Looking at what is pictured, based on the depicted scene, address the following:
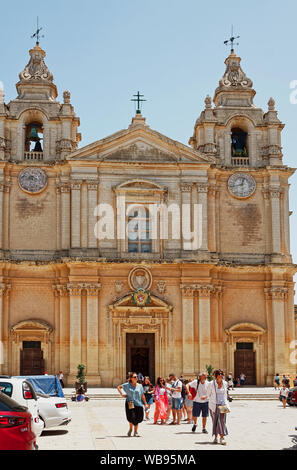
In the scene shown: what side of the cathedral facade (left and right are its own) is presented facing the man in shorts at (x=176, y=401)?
front

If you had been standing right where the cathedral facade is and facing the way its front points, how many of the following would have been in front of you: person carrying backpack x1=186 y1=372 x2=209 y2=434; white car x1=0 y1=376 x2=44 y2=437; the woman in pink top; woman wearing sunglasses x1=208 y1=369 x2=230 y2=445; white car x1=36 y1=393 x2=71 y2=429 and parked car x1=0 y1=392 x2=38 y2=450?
6

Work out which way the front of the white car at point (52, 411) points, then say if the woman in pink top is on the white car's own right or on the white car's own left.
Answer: on the white car's own right

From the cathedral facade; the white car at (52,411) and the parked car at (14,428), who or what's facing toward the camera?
the cathedral facade

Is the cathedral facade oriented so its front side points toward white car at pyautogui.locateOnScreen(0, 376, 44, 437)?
yes

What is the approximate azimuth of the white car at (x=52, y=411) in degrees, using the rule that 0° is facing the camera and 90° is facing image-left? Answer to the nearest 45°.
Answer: approximately 135°

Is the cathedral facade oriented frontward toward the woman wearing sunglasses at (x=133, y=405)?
yes

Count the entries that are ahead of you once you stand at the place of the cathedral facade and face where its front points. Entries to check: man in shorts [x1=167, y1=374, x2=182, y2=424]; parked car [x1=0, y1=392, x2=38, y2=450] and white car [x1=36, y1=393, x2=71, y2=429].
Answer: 3
